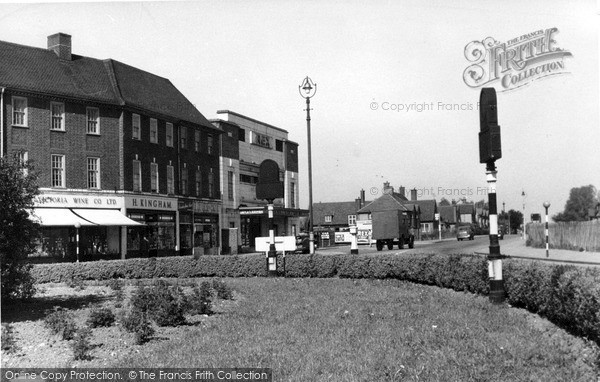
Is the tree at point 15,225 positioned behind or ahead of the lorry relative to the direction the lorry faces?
behind

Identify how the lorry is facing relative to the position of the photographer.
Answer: facing away from the viewer and to the right of the viewer

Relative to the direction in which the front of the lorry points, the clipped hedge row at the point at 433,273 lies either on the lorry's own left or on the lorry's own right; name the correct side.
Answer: on the lorry's own right

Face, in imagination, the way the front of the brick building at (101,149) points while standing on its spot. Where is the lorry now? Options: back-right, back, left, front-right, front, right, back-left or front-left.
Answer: front-left

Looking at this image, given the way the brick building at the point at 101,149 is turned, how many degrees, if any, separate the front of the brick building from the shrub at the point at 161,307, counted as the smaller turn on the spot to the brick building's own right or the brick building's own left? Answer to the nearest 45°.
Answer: approximately 45° to the brick building's own right

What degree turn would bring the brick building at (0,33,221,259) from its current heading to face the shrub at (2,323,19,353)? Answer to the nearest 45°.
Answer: approximately 45° to its right

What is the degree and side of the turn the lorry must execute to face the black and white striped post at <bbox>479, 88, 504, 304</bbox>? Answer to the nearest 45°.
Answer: approximately 135° to its right

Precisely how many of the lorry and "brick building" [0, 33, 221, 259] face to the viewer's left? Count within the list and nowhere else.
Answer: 0

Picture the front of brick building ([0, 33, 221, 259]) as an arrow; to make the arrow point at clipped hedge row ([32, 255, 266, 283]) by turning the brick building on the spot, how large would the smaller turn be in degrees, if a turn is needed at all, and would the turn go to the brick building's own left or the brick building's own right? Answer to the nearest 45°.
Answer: approximately 45° to the brick building's own right
